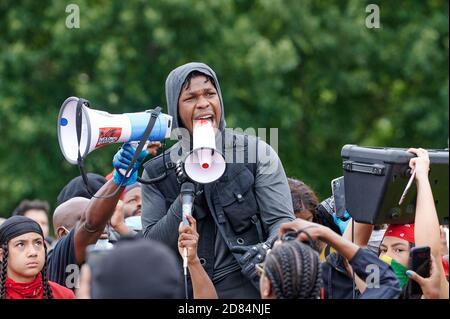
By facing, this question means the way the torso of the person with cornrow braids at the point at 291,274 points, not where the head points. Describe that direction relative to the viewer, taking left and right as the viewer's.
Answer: facing away from the viewer and to the left of the viewer

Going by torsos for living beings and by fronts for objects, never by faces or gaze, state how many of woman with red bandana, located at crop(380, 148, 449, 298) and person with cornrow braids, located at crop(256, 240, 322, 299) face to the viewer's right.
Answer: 0

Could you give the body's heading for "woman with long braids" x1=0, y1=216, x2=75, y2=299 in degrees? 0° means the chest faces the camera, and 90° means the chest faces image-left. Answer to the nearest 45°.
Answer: approximately 315°

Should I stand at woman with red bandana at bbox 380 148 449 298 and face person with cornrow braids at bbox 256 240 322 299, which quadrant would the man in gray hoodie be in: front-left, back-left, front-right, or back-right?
front-right

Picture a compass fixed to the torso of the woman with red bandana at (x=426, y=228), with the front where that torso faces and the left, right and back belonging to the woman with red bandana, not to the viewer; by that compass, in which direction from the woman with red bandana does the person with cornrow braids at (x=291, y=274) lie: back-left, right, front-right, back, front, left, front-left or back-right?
front

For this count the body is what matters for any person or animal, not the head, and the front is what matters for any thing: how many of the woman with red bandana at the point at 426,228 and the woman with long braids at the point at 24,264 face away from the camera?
0

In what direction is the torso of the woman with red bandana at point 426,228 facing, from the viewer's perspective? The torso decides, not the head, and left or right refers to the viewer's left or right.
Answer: facing the viewer and to the left of the viewer

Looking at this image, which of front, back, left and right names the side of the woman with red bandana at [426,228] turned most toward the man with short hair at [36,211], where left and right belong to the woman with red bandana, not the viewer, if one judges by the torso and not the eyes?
right

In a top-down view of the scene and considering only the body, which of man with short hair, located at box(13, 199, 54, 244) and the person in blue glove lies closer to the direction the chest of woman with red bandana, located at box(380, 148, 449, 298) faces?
the person in blue glove

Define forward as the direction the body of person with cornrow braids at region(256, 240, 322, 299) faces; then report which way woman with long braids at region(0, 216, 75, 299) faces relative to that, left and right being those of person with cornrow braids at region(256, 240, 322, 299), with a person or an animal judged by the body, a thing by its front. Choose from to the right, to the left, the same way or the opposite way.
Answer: the opposite way
